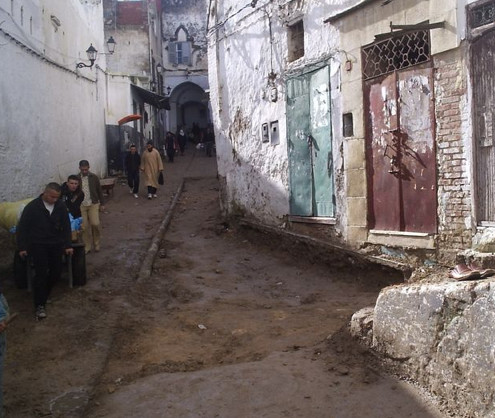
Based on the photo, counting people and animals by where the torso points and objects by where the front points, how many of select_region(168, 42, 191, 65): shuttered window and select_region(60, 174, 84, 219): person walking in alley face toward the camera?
2

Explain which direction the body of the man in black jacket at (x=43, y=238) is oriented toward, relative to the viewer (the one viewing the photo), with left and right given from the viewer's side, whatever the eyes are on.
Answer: facing the viewer

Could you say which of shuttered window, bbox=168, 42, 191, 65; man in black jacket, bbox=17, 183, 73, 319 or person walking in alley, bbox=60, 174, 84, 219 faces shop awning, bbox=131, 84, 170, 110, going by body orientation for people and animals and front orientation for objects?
the shuttered window

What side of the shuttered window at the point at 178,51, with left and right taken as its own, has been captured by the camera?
front

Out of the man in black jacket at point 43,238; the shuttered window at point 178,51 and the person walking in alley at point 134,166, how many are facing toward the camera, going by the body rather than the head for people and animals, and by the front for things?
3

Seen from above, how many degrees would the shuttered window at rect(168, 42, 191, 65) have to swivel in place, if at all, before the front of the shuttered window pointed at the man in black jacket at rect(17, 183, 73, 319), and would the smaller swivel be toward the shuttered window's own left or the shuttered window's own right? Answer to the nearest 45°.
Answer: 0° — it already faces them

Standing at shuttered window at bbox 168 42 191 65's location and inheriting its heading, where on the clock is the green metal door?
The green metal door is roughly at 12 o'clock from the shuttered window.

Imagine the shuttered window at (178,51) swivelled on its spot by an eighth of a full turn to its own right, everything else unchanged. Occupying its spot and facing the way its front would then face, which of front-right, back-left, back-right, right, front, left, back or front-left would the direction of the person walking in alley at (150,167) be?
front-left

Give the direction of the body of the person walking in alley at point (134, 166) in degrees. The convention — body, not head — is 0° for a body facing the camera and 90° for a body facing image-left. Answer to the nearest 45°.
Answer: approximately 0°

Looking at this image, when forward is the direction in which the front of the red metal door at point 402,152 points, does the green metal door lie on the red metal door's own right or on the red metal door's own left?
on the red metal door's own right

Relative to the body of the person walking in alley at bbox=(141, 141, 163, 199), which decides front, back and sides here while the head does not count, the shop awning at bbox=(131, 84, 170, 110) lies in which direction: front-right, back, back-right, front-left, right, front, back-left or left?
back

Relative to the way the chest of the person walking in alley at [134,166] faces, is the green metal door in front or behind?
in front

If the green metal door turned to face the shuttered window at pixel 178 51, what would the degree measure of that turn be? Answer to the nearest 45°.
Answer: approximately 135° to its right

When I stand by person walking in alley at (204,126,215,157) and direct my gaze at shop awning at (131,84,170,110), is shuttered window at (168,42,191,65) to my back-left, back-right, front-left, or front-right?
back-right
